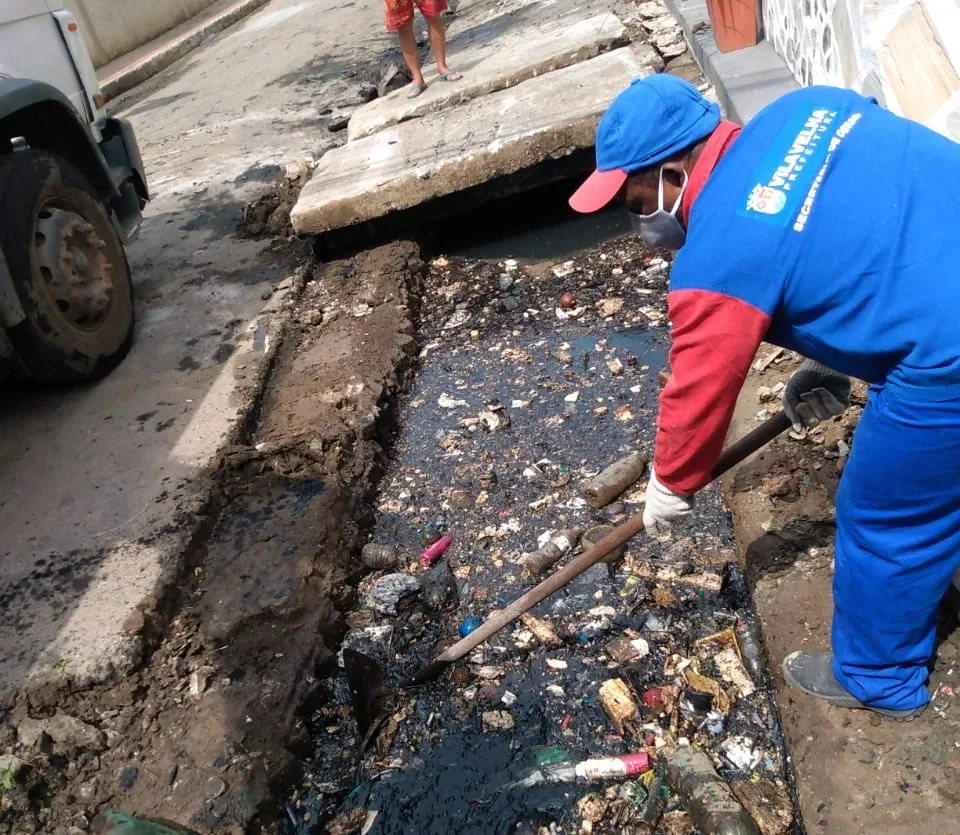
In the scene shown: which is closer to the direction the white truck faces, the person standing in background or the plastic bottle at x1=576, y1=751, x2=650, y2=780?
the person standing in background

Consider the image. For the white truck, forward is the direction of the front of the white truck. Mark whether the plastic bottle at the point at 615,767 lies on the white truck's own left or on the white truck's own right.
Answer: on the white truck's own right

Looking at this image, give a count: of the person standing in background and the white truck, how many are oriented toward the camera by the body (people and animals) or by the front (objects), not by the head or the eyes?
1

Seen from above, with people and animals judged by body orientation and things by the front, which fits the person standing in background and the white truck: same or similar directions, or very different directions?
very different directions

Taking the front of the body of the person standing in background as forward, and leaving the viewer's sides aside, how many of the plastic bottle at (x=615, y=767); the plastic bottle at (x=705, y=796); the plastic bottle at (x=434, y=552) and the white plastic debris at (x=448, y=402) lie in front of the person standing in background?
4

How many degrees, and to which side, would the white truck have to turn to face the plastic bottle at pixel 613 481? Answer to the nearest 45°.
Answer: approximately 90° to its right

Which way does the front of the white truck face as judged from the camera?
facing away from the viewer and to the right of the viewer

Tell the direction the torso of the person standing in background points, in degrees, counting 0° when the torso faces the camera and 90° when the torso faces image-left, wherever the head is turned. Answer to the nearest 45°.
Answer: approximately 0°

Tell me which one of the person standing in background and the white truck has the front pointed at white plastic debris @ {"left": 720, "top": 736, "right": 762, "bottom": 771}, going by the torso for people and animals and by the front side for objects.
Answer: the person standing in background

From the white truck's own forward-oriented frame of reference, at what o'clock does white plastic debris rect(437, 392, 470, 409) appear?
The white plastic debris is roughly at 3 o'clock from the white truck.

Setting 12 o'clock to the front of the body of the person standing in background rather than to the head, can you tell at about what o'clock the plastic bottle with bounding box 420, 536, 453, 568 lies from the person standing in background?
The plastic bottle is roughly at 12 o'clock from the person standing in background.

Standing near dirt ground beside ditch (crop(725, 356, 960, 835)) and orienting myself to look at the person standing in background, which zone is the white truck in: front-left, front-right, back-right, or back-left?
front-left

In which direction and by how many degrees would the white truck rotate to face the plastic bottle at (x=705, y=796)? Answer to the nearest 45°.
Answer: approximately 135° to its right

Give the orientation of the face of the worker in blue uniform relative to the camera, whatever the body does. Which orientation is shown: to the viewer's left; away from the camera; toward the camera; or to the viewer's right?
to the viewer's left

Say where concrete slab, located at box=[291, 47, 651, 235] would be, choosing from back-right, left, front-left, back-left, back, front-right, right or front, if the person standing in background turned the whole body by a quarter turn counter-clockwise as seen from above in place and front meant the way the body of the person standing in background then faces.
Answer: right

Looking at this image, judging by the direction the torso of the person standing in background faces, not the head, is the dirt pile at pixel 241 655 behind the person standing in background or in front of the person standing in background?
in front

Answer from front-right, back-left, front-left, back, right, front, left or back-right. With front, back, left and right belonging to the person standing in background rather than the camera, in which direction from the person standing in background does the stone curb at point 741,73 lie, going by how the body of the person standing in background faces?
front-left

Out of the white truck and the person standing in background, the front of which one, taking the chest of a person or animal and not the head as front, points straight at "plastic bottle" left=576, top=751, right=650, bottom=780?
the person standing in background

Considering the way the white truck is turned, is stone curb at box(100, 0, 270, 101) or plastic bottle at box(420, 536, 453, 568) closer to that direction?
the stone curb

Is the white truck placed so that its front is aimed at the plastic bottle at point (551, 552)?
no

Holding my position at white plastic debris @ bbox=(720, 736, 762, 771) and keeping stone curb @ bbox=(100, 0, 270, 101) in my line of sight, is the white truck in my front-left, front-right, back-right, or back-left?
front-left
